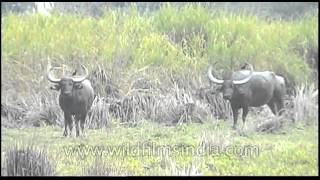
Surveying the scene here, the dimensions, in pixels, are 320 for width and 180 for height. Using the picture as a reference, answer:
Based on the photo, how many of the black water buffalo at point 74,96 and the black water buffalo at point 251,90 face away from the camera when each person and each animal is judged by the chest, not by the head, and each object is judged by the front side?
0

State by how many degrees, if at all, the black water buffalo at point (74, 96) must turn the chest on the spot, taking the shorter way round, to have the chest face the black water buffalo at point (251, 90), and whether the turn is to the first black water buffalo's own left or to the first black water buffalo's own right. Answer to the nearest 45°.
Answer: approximately 90° to the first black water buffalo's own left

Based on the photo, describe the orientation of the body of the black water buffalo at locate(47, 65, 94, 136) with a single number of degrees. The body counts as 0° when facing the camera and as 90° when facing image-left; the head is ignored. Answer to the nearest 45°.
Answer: approximately 0°

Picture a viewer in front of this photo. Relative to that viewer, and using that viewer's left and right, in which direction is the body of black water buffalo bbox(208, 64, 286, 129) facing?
facing the viewer and to the left of the viewer

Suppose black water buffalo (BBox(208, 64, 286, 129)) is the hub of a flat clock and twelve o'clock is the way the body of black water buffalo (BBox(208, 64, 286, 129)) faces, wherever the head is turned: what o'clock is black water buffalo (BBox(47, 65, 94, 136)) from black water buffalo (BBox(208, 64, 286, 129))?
black water buffalo (BBox(47, 65, 94, 136)) is roughly at 1 o'clock from black water buffalo (BBox(208, 64, 286, 129)).

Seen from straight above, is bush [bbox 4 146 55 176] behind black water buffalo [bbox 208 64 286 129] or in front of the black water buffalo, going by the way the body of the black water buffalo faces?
in front
